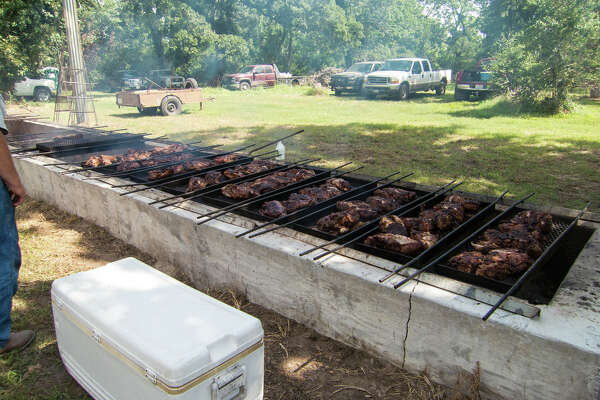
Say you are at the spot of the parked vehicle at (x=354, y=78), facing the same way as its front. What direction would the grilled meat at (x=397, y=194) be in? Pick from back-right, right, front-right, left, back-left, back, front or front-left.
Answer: front-left

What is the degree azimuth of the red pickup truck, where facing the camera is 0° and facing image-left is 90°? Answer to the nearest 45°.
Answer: approximately 45°

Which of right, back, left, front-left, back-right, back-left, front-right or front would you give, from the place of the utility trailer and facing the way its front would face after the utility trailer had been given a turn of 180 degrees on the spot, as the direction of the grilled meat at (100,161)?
front-left

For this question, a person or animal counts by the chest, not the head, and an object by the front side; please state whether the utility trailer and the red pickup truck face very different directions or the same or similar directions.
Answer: very different directions

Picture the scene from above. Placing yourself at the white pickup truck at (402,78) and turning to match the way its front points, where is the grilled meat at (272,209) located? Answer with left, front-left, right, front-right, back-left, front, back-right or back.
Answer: front-left

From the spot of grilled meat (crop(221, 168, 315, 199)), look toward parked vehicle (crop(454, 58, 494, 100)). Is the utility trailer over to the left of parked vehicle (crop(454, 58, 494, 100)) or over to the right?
left

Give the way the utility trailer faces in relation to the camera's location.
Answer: facing away from the viewer and to the right of the viewer

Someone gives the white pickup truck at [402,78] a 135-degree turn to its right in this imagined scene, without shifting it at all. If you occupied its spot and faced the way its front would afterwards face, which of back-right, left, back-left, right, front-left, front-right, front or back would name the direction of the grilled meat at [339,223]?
back

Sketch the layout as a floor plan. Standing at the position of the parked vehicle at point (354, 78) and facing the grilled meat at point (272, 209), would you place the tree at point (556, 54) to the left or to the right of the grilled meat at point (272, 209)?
left
